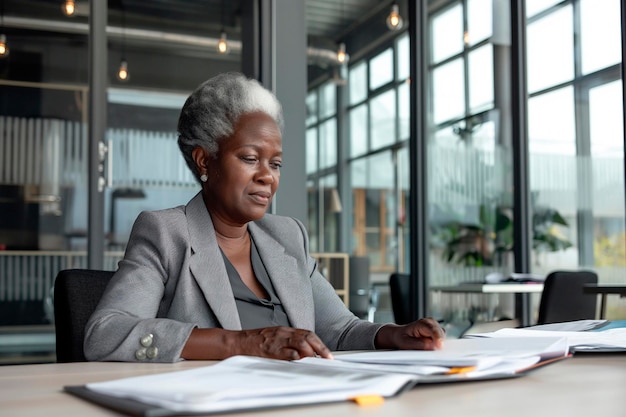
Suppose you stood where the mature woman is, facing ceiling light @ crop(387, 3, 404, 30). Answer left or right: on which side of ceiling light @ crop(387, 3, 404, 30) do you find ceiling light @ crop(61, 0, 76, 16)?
left

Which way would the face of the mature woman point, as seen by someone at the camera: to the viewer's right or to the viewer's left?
to the viewer's right

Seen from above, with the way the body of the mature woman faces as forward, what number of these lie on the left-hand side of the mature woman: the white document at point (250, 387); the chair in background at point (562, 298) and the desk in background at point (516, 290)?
2

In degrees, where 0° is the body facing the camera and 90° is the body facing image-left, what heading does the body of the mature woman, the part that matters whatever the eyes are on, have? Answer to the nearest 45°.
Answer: approximately 315°

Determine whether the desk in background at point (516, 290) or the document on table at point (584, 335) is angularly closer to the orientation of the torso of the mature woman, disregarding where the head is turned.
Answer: the document on table

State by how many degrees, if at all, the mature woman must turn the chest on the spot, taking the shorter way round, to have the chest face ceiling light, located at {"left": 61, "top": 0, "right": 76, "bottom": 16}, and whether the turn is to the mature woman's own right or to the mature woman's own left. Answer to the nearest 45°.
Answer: approximately 135° to the mature woman's own left

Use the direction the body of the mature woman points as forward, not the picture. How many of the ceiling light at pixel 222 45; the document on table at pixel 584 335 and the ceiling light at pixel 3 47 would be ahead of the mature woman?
1

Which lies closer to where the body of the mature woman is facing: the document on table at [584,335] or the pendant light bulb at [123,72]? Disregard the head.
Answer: the document on table

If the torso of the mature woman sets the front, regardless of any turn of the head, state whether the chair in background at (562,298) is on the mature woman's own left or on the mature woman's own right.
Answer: on the mature woman's own left

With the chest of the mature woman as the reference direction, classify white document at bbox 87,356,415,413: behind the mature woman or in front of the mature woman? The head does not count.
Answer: in front

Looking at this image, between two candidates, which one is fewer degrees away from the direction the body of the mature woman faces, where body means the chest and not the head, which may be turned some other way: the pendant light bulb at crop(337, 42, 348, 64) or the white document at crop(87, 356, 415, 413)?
the white document

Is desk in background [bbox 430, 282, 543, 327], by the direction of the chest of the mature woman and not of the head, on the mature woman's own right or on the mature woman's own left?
on the mature woman's own left

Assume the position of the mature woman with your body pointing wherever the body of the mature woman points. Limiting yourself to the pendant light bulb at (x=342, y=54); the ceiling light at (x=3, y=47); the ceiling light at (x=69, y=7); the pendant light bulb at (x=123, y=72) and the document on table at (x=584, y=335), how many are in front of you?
1
